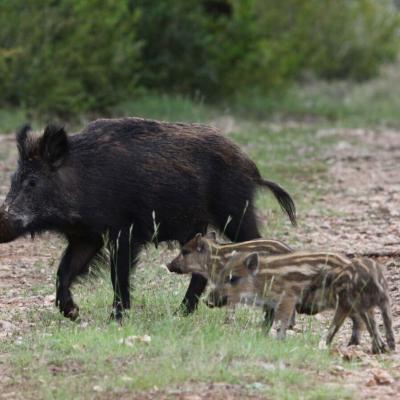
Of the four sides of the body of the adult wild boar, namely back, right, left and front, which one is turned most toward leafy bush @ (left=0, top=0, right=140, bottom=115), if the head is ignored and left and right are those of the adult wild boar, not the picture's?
right

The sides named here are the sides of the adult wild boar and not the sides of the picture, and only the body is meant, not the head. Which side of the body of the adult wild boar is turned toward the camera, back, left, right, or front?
left
